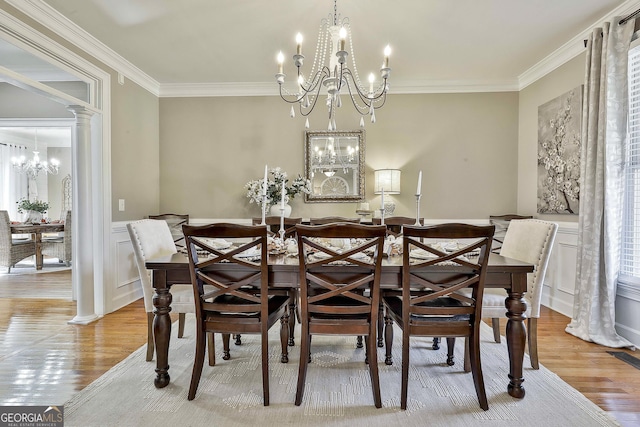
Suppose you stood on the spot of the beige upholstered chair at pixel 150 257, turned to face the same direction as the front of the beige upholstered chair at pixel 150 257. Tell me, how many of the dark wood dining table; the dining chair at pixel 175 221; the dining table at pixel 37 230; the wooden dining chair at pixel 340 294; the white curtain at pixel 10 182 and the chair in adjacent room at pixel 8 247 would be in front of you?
2

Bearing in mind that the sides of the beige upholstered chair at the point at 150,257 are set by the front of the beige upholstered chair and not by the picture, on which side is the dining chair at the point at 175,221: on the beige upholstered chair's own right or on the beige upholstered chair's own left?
on the beige upholstered chair's own left

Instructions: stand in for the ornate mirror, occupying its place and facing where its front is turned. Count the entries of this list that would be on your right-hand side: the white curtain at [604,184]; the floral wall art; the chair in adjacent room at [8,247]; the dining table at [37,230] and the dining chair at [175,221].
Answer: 3

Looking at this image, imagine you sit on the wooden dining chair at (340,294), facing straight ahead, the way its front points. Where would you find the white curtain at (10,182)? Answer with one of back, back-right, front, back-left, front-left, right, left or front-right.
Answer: front-left

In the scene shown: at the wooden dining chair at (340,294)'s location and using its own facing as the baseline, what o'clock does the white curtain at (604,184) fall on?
The white curtain is roughly at 2 o'clock from the wooden dining chair.

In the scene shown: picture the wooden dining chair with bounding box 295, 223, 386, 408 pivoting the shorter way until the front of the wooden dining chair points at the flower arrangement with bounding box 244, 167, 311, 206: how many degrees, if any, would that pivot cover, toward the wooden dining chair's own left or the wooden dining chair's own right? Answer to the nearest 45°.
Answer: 0° — it already faces it

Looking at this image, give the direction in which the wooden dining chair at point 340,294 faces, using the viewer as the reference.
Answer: facing away from the viewer

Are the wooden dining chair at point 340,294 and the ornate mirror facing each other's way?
yes

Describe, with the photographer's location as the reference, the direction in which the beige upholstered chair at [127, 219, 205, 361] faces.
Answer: facing the viewer and to the right of the viewer

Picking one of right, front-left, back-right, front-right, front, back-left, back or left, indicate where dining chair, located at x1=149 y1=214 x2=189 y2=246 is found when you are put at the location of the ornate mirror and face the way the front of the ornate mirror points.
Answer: right

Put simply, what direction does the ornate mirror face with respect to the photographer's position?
facing the viewer

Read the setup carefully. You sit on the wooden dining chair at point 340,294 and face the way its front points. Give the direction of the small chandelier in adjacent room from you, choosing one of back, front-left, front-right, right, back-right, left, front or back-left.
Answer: front-left

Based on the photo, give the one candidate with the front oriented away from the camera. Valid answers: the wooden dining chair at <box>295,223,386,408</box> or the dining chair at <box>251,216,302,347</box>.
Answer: the wooden dining chair

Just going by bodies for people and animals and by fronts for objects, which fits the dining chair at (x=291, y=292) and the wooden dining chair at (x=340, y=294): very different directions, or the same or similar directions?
very different directions

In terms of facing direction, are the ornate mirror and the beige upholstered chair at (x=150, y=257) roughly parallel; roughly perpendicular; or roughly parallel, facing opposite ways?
roughly perpendicular

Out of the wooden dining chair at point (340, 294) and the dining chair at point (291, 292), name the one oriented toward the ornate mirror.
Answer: the wooden dining chair

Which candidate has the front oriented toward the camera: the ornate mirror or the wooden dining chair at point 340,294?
the ornate mirror

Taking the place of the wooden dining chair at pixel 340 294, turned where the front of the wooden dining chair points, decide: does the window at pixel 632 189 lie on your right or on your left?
on your right
